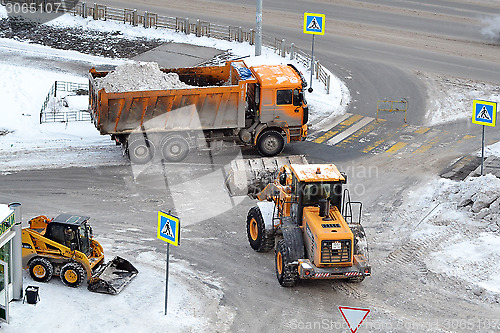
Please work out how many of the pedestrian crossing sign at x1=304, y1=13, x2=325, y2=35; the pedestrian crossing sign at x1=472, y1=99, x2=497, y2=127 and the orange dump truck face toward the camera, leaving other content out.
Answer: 2

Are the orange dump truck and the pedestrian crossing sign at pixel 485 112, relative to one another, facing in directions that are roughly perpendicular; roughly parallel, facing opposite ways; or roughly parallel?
roughly perpendicular

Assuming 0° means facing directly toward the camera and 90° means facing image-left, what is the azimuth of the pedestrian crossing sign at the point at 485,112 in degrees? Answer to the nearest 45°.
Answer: approximately 0°

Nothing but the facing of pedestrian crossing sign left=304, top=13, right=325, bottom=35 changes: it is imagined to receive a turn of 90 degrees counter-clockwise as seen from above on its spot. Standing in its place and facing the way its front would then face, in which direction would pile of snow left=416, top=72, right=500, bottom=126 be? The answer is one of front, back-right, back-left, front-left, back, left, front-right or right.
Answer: front

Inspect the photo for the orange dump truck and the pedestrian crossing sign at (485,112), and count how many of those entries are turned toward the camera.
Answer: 1

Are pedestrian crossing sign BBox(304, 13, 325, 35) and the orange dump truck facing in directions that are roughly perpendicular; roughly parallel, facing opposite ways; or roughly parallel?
roughly perpendicular

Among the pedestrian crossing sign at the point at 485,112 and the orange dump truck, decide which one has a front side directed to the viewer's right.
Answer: the orange dump truck

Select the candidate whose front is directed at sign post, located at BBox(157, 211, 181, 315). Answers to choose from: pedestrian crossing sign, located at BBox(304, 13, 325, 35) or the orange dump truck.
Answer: the pedestrian crossing sign

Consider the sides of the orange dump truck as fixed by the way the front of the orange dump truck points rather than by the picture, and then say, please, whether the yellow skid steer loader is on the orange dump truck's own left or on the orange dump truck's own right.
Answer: on the orange dump truck's own right

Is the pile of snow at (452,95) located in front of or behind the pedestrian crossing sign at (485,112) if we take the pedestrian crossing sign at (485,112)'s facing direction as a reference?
behind

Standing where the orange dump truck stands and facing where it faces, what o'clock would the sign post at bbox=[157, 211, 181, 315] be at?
The sign post is roughly at 3 o'clock from the orange dump truck.

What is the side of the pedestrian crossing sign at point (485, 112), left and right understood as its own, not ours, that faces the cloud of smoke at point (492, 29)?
back

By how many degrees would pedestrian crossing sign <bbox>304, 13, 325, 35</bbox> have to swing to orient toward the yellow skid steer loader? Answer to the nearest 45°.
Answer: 0° — it already faces it

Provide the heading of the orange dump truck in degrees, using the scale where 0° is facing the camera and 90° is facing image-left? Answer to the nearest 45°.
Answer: approximately 270°
